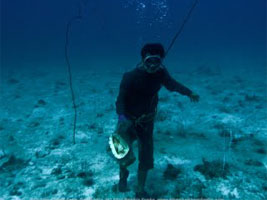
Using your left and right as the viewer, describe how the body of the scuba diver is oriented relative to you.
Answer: facing the viewer
